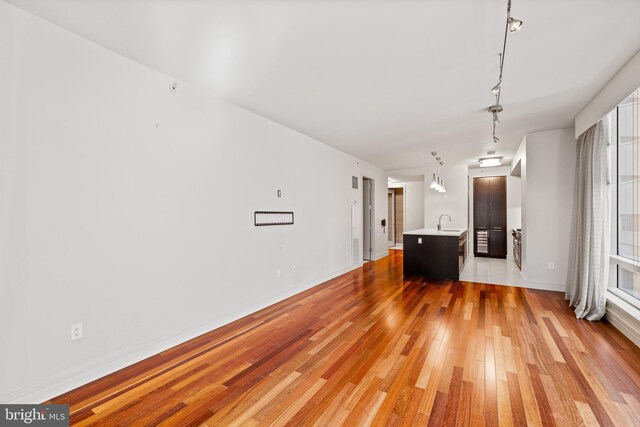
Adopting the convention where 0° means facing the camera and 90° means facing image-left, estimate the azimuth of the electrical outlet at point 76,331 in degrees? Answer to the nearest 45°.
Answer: approximately 315°

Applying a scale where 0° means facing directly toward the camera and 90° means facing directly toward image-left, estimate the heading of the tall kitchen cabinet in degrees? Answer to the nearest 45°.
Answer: approximately 0°

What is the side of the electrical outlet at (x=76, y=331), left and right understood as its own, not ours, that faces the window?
front

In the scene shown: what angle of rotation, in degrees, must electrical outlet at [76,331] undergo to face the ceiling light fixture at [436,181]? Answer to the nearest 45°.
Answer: approximately 45° to its left

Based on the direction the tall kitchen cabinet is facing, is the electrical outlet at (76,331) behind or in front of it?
in front

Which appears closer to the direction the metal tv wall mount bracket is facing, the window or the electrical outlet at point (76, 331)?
the window

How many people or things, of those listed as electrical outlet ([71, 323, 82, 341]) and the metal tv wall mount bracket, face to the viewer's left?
0

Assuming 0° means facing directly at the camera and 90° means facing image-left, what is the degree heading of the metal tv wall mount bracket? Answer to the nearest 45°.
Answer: approximately 315°

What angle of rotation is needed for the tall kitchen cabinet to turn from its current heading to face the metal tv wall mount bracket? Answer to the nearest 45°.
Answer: approximately 45° to its right

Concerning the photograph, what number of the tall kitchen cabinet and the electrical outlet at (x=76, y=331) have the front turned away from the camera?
0

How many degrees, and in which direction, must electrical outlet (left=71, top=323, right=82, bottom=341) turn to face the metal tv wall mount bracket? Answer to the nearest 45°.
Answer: approximately 45° to its left
